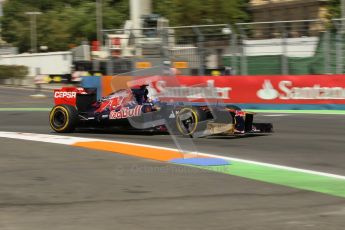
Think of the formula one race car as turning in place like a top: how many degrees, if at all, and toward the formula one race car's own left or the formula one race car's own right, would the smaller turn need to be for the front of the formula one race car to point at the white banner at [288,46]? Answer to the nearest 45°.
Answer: approximately 90° to the formula one race car's own left

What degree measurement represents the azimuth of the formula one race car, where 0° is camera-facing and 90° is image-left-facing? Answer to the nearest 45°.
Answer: approximately 315°

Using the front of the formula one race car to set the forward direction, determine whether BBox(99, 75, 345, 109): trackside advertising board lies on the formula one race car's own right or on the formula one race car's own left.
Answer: on the formula one race car's own left

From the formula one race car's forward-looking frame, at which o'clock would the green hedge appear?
The green hedge is roughly at 7 o'clock from the formula one race car.

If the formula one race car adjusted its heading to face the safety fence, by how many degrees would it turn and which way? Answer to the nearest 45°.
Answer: approximately 135° to its left
